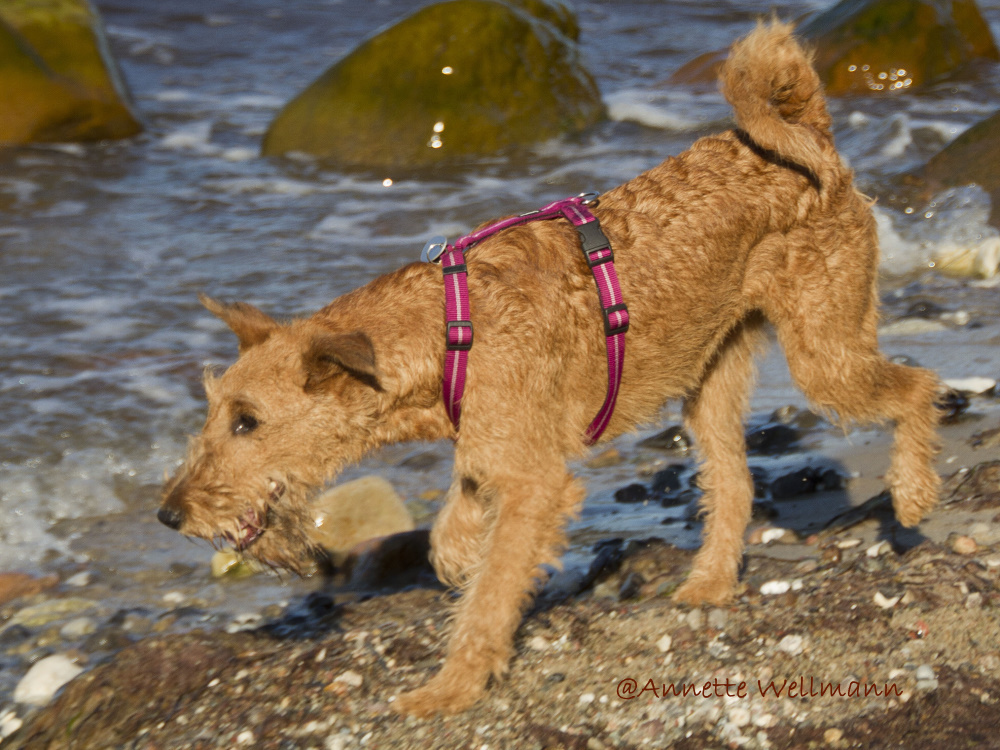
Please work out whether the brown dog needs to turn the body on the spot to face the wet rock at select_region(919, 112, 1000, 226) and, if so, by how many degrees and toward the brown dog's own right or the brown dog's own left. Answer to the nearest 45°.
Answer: approximately 135° to the brown dog's own right

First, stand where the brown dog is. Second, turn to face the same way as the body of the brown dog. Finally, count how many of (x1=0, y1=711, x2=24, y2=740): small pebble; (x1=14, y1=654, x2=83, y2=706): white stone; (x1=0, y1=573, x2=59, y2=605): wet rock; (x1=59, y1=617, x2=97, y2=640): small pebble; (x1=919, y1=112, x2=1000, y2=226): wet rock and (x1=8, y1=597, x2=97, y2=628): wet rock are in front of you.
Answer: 5

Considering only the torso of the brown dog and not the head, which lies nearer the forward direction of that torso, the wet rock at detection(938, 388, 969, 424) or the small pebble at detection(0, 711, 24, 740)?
the small pebble

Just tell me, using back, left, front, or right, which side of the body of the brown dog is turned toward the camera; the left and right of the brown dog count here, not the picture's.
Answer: left

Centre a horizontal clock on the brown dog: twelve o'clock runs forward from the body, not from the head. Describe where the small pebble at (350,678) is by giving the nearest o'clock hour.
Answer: The small pebble is roughly at 11 o'clock from the brown dog.

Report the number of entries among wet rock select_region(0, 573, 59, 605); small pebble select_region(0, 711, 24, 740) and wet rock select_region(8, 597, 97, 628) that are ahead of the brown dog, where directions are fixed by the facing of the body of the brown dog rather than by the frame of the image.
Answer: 3

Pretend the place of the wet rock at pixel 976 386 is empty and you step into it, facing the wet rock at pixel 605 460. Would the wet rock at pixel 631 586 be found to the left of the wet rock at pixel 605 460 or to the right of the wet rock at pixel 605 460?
left

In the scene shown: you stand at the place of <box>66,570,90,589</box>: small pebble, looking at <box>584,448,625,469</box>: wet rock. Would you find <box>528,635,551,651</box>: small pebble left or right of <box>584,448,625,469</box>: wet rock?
right

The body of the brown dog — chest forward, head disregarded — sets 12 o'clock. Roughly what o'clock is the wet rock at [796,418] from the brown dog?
The wet rock is roughly at 4 o'clock from the brown dog.

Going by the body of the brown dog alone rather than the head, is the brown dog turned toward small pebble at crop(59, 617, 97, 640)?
yes

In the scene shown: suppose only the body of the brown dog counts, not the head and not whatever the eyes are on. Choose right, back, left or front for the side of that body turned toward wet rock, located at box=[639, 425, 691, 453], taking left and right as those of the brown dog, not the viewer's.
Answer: right

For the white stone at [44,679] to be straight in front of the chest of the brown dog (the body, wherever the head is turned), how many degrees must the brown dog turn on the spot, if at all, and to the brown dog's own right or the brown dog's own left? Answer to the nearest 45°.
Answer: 0° — it already faces it
